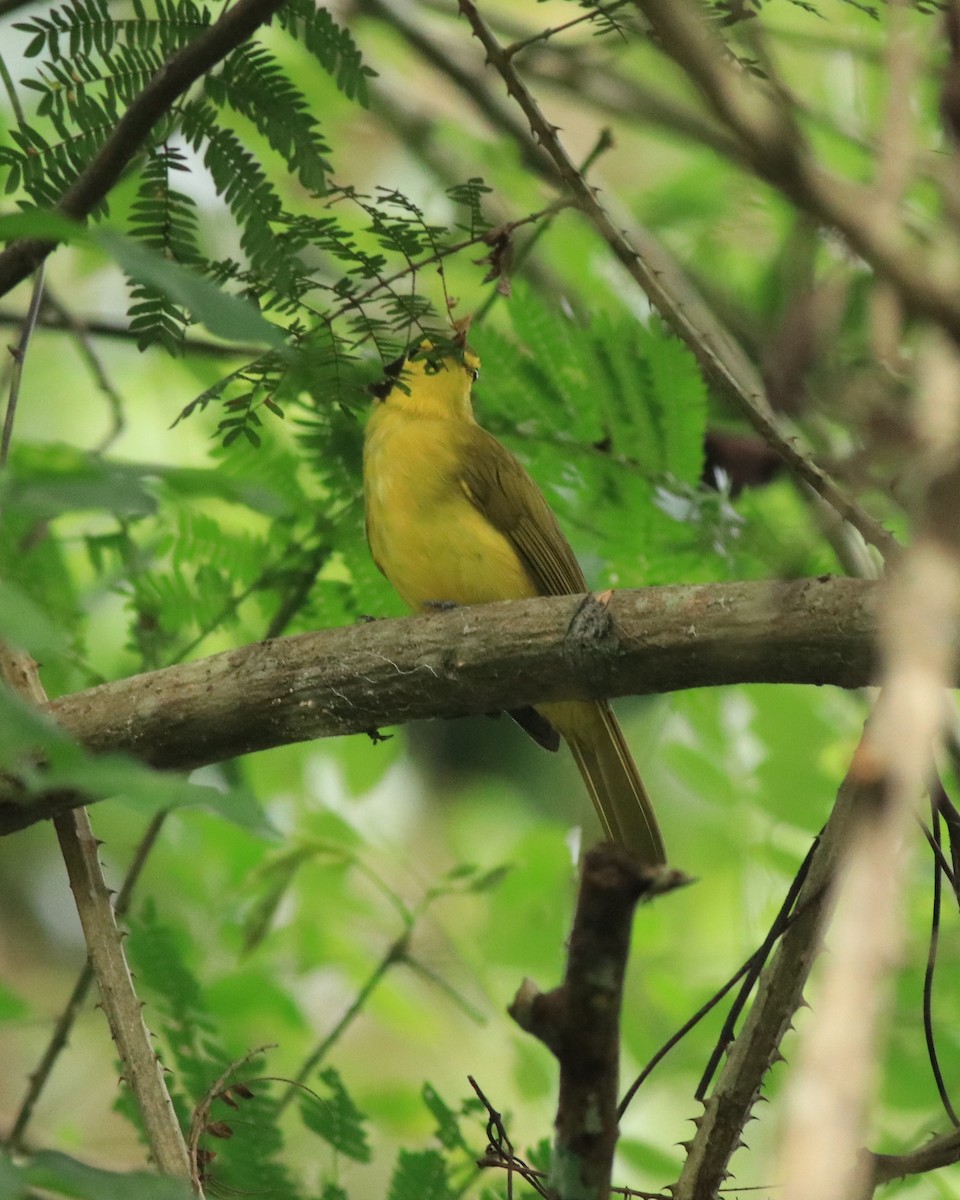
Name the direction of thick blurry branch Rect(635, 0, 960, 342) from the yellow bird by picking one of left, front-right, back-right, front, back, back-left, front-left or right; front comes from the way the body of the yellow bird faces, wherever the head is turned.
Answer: front-left

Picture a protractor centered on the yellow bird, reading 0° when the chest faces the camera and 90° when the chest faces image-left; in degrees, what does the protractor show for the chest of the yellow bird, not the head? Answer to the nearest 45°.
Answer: approximately 45°
